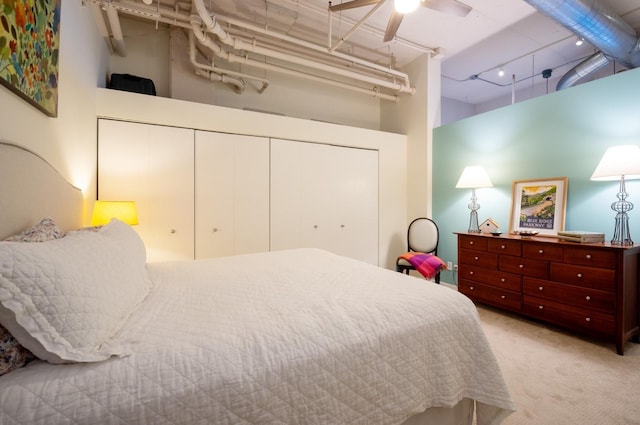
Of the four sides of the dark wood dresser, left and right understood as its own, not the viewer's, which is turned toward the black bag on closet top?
front

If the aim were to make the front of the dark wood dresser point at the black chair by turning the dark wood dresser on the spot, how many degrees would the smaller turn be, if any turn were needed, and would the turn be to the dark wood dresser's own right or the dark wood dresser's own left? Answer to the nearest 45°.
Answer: approximately 90° to the dark wood dresser's own right

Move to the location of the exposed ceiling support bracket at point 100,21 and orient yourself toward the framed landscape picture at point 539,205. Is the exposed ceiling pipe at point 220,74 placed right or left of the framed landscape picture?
left

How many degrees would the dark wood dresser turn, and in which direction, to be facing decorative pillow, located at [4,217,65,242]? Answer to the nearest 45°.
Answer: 0° — it already faces it

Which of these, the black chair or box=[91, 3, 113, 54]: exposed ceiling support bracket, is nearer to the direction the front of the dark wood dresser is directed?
the exposed ceiling support bracket

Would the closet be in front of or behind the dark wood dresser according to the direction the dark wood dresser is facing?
in front

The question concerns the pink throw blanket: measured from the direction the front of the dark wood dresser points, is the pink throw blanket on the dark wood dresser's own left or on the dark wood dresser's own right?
on the dark wood dresser's own right

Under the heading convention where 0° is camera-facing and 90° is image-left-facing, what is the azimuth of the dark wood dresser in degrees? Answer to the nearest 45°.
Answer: approximately 45°
